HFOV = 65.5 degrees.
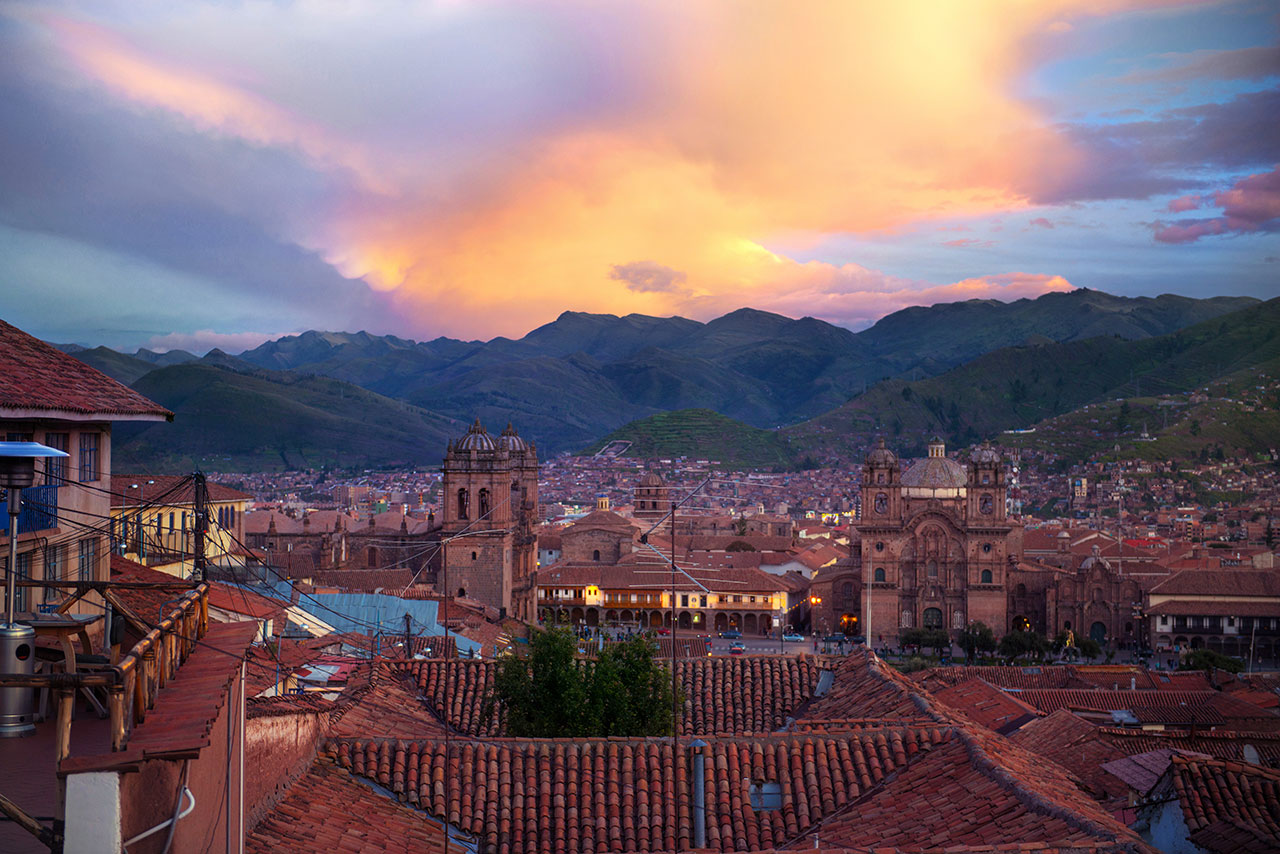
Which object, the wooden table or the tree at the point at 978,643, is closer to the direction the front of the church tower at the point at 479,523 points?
the tree

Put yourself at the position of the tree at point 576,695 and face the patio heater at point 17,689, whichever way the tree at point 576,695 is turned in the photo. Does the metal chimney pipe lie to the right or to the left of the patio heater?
left

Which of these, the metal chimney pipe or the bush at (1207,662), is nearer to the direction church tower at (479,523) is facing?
the bush

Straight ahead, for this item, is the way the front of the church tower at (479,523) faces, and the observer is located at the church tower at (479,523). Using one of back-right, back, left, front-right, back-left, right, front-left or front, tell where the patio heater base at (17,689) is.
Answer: right

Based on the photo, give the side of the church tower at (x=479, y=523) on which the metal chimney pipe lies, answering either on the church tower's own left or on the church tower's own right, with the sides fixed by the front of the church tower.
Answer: on the church tower's own right

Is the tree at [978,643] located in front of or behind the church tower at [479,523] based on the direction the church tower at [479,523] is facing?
in front

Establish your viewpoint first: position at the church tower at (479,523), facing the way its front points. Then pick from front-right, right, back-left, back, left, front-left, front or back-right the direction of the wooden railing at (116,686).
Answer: right

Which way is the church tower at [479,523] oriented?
to the viewer's right

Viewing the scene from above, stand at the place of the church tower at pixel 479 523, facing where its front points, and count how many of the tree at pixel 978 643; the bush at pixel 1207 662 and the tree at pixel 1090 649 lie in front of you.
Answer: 3

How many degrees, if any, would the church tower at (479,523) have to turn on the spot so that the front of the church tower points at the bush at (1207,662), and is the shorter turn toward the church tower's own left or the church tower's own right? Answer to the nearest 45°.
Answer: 0° — it already faces it

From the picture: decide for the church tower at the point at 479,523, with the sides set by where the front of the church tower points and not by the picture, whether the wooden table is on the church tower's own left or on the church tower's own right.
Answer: on the church tower's own right

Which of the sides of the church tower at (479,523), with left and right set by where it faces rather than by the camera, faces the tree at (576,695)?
right
